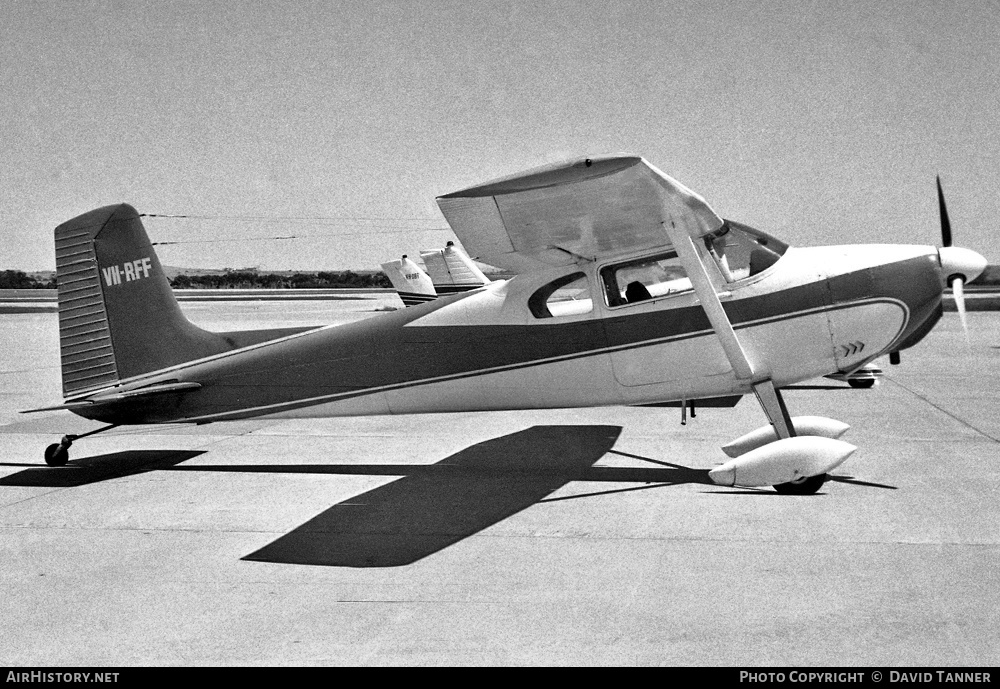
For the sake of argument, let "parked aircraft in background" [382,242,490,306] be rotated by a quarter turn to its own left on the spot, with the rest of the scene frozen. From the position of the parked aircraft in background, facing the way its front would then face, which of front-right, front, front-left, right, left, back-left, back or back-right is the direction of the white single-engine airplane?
back

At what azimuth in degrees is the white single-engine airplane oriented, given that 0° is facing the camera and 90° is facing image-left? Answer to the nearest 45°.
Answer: approximately 270°

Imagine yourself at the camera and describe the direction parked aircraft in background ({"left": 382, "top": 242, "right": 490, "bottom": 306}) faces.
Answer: facing to the right of the viewer
